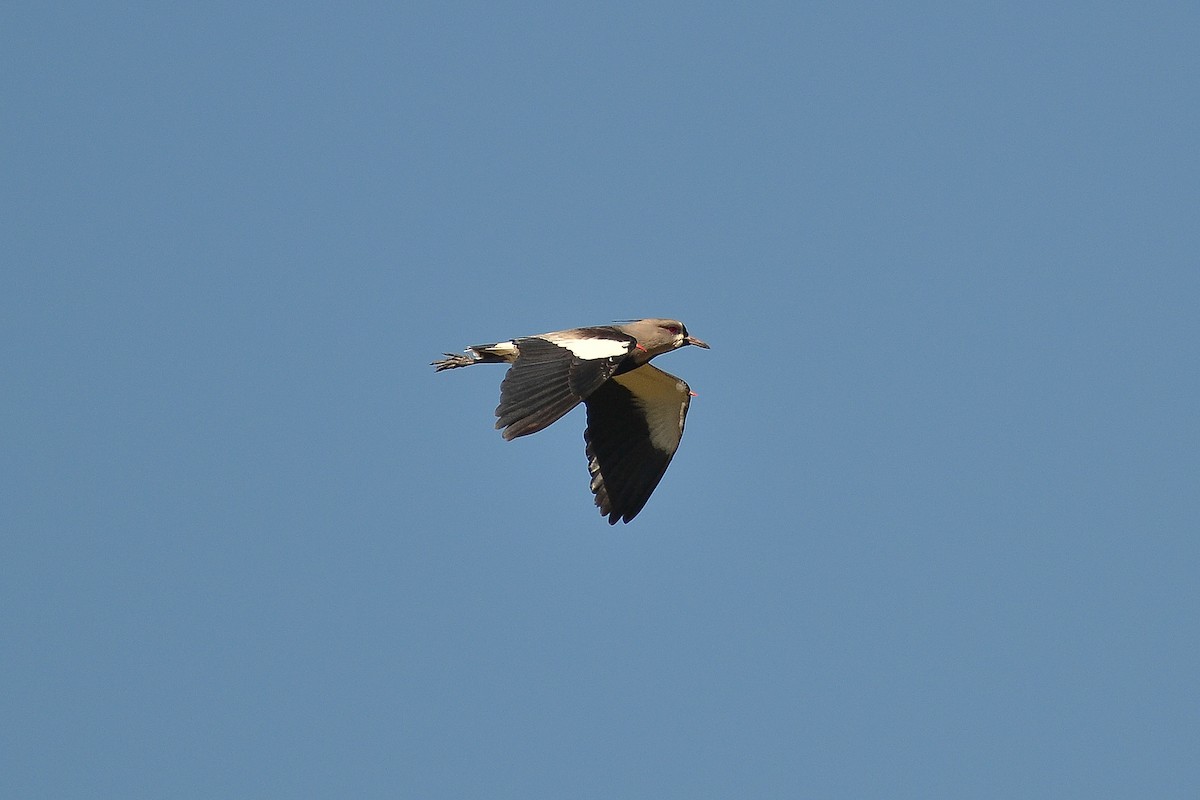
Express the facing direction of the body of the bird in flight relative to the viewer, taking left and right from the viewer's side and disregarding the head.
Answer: facing to the right of the viewer
